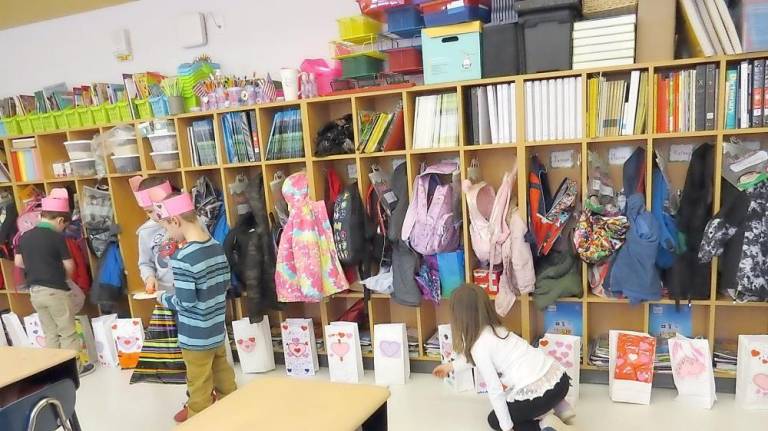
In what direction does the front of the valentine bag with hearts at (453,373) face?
toward the camera

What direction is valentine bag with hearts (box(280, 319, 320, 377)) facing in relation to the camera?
toward the camera

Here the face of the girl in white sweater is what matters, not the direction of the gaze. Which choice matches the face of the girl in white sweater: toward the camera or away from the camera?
away from the camera

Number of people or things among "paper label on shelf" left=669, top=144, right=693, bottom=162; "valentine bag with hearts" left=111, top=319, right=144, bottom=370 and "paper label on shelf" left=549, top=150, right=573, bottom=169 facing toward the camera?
3

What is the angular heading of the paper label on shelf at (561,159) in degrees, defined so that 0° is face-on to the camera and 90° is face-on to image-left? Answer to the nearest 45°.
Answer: approximately 0°

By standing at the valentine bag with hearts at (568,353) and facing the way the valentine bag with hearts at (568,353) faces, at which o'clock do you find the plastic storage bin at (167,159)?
The plastic storage bin is roughly at 3 o'clock from the valentine bag with hearts.

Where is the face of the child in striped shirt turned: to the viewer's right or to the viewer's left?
to the viewer's left

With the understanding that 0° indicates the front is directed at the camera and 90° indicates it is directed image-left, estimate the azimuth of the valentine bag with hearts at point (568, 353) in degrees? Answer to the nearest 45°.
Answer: approximately 0°

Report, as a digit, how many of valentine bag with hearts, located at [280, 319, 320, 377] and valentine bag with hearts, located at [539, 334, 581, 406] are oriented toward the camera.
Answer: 2

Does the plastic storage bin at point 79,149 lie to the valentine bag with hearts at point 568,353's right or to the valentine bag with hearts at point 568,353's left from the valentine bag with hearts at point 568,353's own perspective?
on its right
